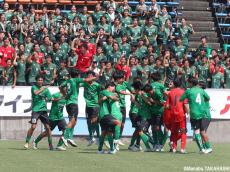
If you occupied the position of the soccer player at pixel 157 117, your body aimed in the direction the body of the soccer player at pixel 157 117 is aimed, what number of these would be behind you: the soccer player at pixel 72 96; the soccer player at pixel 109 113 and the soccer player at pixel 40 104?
0

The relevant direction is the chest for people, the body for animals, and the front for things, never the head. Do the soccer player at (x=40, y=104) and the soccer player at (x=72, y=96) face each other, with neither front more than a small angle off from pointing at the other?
no

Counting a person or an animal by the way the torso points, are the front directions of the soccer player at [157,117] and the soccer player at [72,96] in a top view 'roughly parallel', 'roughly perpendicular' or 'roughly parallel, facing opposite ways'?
roughly parallel, facing opposite ways

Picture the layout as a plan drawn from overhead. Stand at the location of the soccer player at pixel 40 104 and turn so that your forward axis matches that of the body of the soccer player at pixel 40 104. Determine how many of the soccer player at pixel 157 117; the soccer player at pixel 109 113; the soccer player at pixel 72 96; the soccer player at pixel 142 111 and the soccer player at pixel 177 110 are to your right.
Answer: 0

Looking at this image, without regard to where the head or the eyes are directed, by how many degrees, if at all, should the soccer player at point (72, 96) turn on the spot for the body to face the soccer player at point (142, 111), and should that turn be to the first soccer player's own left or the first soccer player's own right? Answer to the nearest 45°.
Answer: approximately 45° to the first soccer player's own right

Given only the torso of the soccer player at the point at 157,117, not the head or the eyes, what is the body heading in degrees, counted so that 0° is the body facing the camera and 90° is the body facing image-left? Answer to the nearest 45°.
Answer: approximately 45°
